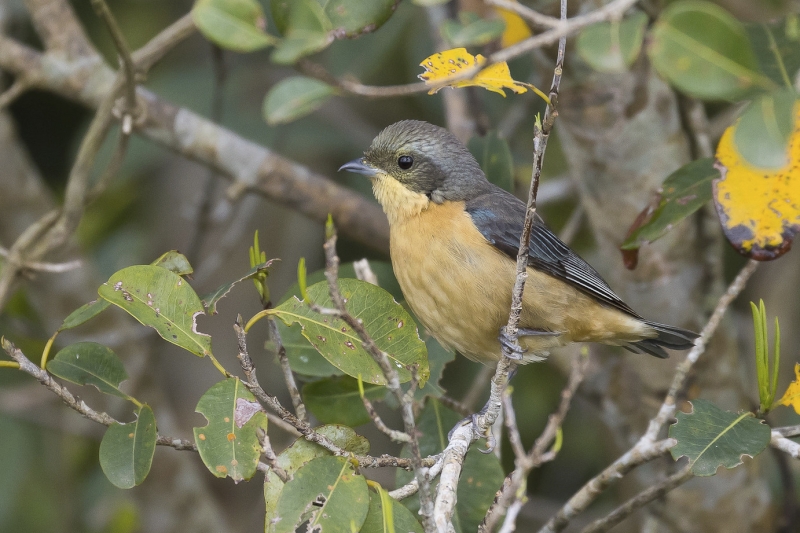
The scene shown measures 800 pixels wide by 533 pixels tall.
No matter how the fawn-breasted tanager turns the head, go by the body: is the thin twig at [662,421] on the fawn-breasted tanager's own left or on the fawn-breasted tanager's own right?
on the fawn-breasted tanager's own left

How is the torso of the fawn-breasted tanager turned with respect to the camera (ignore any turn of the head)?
to the viewer's left
